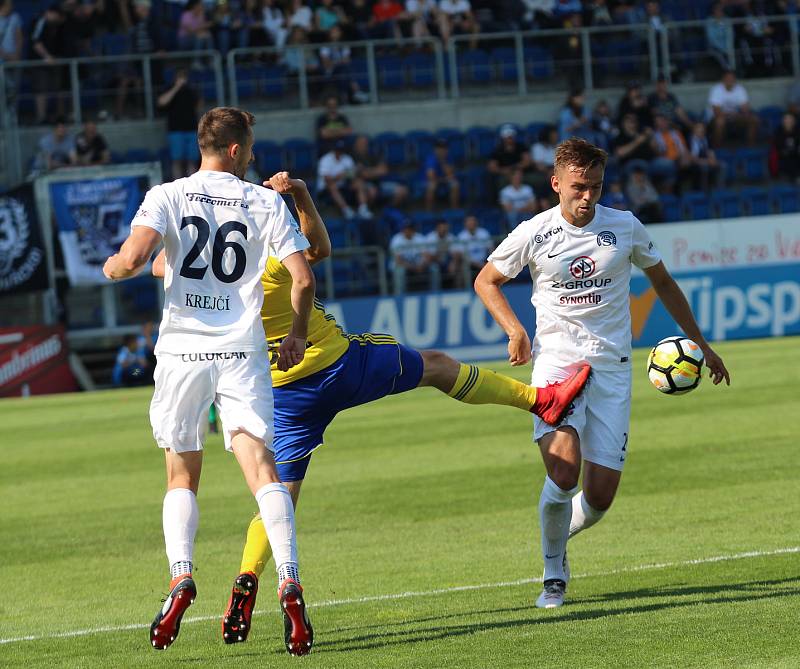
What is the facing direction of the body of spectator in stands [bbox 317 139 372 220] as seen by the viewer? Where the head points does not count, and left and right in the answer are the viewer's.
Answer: facing the viewer and to the right of the viewer

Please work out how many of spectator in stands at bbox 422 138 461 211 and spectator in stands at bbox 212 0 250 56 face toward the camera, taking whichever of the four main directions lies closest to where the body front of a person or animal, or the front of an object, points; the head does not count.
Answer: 2

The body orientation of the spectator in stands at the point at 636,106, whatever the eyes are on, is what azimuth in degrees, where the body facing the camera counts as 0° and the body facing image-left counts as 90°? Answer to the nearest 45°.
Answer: approximately 0°

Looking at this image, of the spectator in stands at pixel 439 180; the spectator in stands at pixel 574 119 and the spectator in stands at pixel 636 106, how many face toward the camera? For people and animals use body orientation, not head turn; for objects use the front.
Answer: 3

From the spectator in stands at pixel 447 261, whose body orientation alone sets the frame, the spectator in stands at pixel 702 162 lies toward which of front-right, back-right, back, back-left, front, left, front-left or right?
back-left

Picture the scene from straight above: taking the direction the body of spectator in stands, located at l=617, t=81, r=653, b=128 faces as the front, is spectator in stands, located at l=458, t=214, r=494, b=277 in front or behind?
in front

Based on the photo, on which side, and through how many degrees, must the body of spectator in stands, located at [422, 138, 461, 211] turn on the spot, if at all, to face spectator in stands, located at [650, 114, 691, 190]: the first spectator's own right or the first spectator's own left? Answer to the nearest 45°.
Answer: approximately 90° to the first spectator's own left

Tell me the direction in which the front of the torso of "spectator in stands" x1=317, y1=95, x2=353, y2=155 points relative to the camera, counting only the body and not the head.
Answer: toward the camera

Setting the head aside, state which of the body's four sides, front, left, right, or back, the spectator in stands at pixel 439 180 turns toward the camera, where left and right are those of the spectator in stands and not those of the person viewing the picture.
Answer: front

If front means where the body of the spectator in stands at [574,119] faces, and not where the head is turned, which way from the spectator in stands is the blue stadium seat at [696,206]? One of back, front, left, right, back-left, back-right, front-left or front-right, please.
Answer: left

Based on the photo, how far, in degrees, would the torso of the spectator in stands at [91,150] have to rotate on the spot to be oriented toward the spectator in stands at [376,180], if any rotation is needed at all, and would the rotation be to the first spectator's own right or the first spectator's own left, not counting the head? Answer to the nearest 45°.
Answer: approximately 90° to the first spectator's own left
